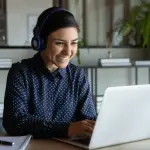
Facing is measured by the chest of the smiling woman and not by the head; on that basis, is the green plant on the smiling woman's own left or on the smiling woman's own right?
on the smiling woman's own left

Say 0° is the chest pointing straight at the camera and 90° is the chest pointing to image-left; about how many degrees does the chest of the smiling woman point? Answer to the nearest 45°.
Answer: approximately 315°

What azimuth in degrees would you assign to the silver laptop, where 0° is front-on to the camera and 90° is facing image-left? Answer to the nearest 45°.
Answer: approximately 135°

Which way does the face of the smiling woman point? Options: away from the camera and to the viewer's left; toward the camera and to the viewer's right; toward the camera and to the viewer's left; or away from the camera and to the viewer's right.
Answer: toward the camera and to the viewer's right

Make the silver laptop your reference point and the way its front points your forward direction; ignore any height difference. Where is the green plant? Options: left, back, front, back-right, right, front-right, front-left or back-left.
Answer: front-right

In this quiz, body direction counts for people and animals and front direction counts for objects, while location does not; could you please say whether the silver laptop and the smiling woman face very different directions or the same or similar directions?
very different directions
